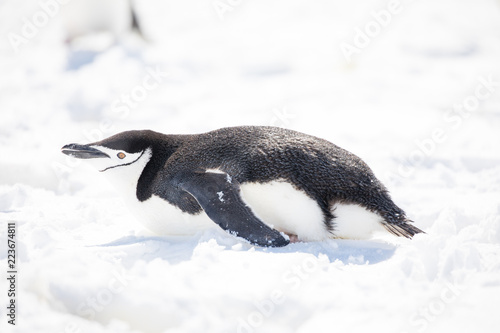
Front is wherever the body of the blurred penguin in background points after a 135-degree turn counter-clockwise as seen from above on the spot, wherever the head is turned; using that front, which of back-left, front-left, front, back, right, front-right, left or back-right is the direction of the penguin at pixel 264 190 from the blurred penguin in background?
right

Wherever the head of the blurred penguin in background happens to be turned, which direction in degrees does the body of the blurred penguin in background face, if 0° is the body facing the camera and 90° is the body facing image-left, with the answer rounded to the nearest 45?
approximately 45°
